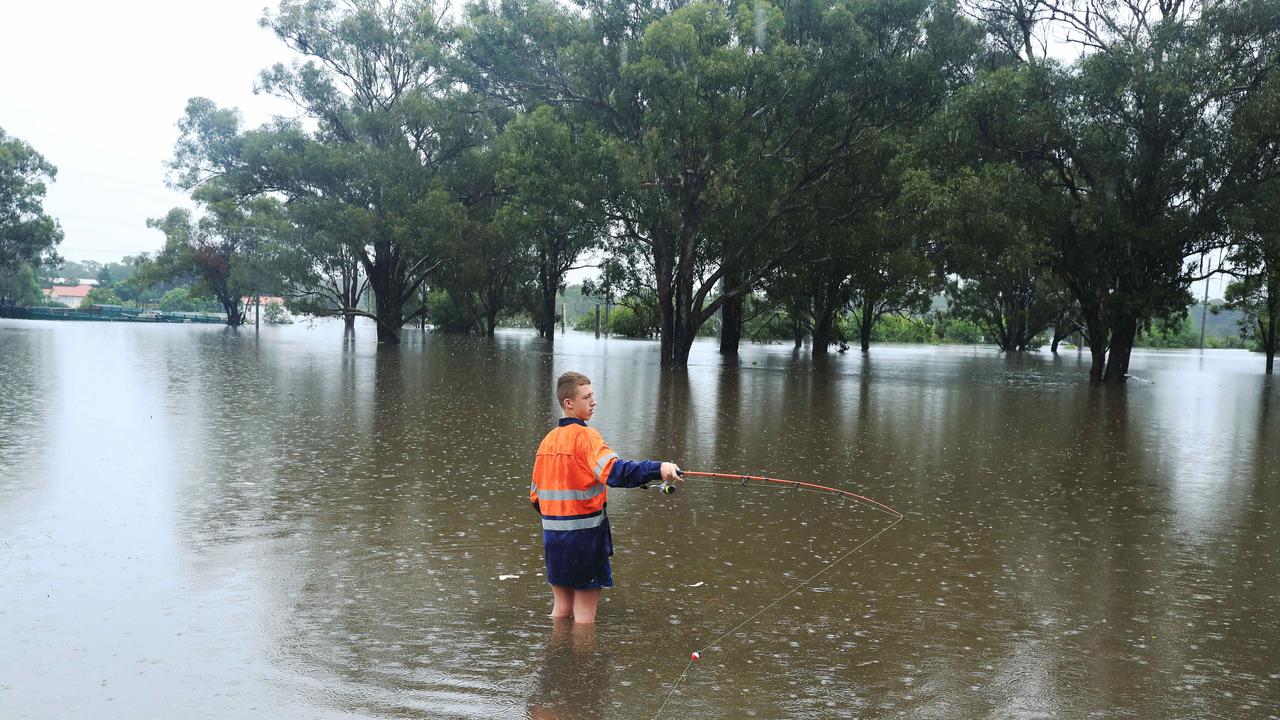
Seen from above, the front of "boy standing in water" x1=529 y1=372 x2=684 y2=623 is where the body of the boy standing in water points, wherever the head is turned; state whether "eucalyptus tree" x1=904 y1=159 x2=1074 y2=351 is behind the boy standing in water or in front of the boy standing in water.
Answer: in front

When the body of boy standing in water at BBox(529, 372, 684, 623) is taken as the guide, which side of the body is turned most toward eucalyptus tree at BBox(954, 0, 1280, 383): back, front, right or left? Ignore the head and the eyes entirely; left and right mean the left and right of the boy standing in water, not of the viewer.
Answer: front

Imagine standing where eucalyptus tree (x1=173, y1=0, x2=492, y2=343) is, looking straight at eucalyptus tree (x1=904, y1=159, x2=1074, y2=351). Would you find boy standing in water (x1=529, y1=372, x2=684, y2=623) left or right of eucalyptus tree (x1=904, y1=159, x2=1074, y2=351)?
right

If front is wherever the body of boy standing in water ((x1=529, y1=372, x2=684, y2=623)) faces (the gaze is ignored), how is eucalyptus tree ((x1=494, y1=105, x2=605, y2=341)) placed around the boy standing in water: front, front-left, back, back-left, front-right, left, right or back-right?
front-left

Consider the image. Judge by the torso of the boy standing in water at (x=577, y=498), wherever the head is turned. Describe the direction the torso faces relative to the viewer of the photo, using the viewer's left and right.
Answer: facing away from the viewer and to the right of the viewer

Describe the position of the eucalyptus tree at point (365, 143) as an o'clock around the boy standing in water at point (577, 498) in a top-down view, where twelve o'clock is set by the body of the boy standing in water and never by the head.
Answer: The eucalyptus tree is roughly at 10 o'clock from the boy standing in water.

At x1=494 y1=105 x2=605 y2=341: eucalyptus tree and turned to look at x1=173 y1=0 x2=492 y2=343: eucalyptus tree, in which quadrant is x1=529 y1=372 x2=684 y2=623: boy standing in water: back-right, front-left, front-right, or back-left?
back-left
